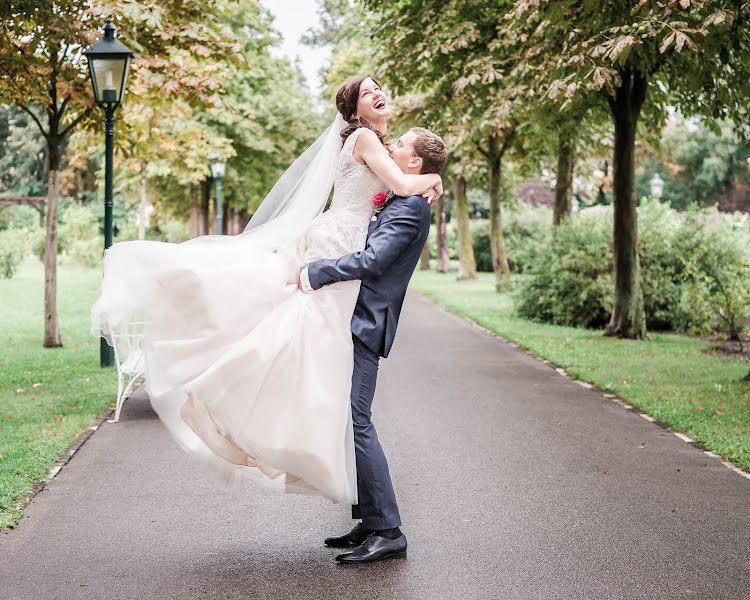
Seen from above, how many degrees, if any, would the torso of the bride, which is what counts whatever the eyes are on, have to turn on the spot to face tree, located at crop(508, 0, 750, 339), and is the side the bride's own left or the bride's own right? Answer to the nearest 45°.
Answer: approximately 45° to the bride's own left

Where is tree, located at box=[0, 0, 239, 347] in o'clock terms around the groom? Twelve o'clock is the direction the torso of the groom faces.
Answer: The tree is roughly at 2 o'clock from the groom.

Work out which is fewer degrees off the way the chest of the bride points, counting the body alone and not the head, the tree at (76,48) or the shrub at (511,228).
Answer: the shrub

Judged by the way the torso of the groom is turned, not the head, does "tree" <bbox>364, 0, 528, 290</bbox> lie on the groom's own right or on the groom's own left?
on the groom's own right

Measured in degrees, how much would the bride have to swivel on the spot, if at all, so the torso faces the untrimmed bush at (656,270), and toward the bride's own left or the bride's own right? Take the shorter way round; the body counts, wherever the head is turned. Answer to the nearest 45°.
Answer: approximately 45° to the bride's own left

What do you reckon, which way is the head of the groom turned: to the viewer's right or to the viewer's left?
to the viewer's left

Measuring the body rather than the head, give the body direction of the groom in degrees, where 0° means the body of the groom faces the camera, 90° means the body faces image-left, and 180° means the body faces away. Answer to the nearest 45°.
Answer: approximately 90°

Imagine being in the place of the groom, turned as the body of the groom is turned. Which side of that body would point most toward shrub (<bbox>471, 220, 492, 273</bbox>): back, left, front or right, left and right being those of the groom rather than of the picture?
right

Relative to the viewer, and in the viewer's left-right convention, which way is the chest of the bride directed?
facing to the right of the viewer

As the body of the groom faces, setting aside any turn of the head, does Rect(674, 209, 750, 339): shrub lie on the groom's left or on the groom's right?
on the groom's right

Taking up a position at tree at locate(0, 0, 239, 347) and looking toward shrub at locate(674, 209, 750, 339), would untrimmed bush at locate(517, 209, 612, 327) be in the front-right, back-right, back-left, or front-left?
front-left

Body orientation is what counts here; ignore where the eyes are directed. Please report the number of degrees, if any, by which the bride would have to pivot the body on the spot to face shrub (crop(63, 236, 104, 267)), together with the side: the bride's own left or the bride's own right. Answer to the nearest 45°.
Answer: approximately 90° to the bride's own left

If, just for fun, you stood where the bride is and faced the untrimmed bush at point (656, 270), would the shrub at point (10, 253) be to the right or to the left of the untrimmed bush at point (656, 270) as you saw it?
left

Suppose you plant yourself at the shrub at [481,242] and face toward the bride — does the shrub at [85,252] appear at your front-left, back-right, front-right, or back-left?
front-right
